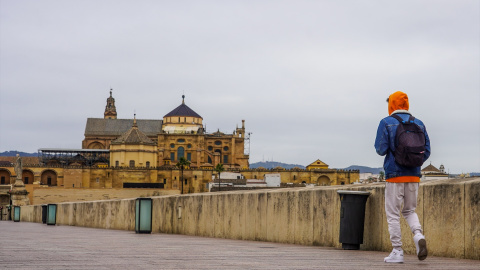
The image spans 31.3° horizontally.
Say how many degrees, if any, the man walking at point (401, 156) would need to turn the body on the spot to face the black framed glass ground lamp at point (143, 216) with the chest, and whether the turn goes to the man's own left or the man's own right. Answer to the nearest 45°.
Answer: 0° — they already face it

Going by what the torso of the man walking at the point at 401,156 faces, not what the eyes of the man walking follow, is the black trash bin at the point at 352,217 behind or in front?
in front

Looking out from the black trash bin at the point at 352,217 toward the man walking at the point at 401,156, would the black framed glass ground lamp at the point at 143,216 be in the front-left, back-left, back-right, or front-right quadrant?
back-right

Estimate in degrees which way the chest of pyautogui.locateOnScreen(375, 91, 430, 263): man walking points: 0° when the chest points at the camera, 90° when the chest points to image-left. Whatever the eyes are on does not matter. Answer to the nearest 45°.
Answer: approximately 135°
